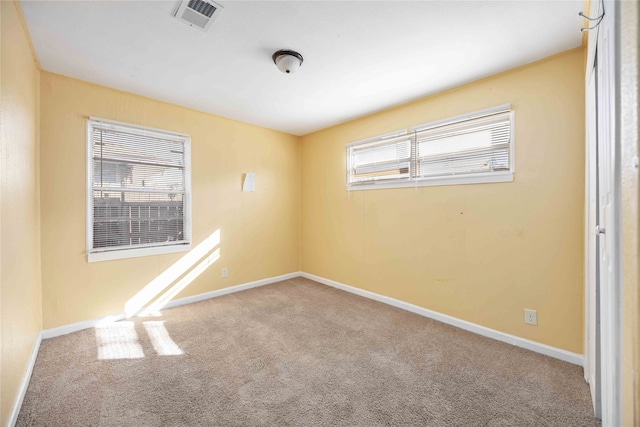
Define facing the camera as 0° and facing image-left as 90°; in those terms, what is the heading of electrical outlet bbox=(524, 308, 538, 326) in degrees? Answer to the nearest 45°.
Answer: approximately 45°

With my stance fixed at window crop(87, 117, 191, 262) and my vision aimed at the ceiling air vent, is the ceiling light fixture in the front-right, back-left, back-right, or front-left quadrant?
front-left

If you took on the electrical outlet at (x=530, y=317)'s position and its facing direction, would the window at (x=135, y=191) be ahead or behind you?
ahead

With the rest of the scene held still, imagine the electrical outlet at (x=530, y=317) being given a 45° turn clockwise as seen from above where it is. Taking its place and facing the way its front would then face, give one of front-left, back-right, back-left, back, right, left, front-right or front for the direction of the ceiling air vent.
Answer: front-left

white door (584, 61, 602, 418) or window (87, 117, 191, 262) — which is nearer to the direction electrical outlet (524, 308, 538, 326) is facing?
the window

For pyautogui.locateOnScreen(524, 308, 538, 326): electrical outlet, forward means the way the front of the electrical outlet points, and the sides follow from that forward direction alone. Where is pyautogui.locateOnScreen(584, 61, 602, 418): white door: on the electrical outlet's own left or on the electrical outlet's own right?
on the electrical outlet's own left
